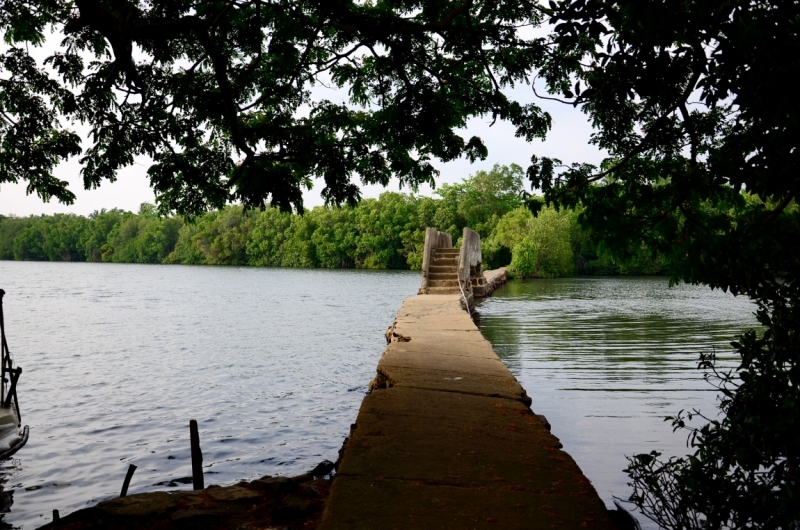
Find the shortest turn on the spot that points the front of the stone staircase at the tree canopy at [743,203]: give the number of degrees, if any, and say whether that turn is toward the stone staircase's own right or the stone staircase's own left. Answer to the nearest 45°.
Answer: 0° — it already faces it

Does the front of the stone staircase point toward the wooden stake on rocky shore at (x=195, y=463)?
yes

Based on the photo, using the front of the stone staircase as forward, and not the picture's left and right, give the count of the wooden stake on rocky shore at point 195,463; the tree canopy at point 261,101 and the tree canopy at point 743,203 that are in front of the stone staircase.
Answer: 3

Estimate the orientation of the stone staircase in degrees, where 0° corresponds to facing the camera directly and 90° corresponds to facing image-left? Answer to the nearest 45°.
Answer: approximately 0°

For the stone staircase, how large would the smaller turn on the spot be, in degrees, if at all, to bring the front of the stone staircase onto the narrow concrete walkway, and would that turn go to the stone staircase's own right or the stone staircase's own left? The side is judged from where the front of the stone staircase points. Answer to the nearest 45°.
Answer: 0° — it already faces it

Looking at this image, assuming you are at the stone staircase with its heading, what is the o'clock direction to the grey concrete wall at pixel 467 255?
The grey concrete wall is roughly at 10 o'clock from the stone staircase.

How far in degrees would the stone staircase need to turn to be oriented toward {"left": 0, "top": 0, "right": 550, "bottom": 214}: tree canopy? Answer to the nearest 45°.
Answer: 0° — it already faces it

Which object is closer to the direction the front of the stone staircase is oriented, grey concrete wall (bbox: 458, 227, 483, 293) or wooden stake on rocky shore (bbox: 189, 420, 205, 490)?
the wooden stake on rocky shore

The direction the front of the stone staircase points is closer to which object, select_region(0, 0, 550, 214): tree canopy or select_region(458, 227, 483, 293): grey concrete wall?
the tree canopy
